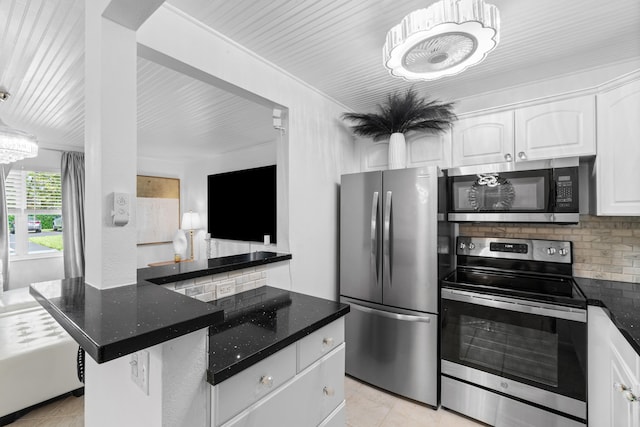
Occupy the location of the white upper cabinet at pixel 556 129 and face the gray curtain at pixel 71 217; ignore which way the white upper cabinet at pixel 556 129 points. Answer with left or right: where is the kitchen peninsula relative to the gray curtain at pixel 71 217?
left

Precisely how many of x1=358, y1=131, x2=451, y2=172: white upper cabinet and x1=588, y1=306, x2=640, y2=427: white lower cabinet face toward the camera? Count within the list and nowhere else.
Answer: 1

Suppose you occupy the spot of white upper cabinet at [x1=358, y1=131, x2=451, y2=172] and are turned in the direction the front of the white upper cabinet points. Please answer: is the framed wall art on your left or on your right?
on your right

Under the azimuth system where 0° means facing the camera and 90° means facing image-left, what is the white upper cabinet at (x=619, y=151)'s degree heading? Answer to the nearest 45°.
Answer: approximately 45°

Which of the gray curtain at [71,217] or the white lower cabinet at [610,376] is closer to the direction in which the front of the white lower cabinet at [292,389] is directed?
the white lower cabinet

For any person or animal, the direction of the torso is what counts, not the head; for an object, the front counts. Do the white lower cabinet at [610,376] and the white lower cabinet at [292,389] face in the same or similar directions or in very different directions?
very different directions

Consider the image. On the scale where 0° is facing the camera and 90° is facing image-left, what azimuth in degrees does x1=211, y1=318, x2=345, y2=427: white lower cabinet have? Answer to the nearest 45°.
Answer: approximately 315°

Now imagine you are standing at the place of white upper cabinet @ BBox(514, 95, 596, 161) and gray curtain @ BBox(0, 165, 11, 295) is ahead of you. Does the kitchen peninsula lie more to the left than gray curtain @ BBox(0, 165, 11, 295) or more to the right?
left

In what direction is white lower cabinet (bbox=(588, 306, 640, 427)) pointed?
to the viewer's left

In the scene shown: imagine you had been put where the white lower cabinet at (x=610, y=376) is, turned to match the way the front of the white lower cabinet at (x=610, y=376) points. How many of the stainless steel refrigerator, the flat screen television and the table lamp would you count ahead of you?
3
